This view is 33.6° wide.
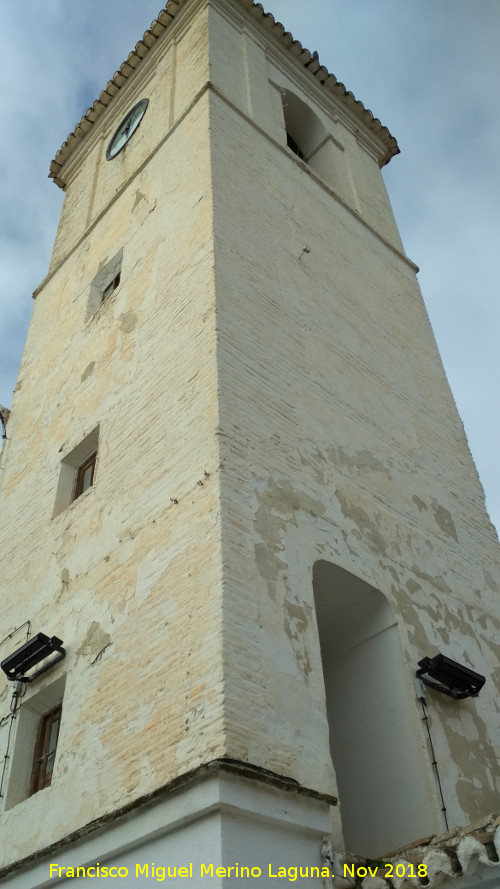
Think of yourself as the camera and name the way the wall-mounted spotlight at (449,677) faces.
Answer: facing the viewer and to the right of the viewer

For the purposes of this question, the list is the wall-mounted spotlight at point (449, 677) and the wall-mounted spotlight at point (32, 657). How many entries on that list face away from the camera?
0

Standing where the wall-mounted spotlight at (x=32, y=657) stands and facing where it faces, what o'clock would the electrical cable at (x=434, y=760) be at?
The electrical cable is roughly at 8 o'clock from the wall-mounted spotlight.

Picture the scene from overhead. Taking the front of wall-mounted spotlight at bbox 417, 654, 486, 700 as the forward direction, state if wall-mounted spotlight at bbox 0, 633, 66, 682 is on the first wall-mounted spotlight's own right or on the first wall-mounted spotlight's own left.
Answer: on the first wall-mounted spotlight's own right

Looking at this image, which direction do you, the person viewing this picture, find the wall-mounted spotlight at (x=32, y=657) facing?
facing the viewer and to the left of the viewer

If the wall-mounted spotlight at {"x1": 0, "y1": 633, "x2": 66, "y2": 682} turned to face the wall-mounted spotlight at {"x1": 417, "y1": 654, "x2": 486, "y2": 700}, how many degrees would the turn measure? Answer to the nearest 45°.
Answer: approximately 135° to its left
